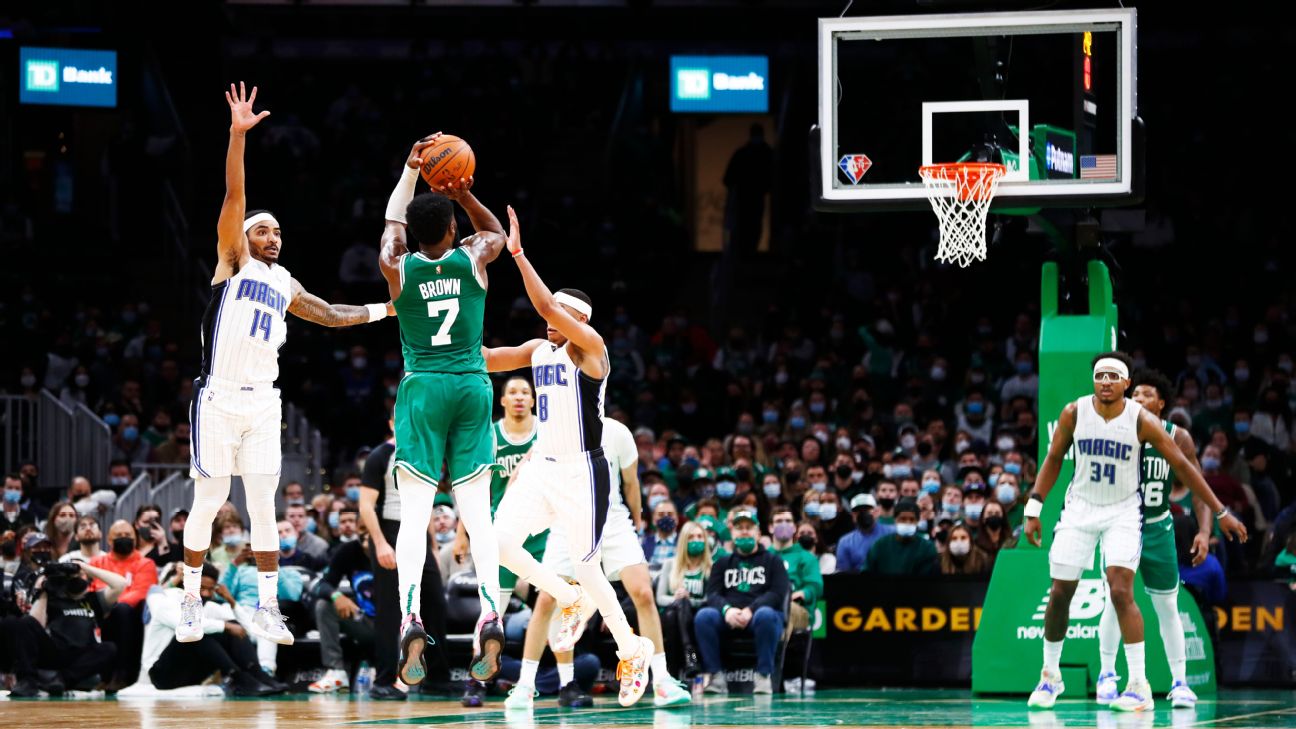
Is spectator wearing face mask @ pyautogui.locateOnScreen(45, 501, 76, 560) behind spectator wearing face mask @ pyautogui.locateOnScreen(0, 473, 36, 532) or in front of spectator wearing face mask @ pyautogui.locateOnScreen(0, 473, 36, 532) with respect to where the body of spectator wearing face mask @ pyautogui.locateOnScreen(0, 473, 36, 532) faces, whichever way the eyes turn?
in front

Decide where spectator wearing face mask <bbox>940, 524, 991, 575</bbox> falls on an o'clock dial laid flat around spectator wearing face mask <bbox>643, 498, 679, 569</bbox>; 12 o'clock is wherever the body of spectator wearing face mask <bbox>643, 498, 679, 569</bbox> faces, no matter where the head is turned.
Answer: spectator wearing face mask <bbox>940, 524, 991, 575</bbox> is roughly at 9 o'clock from spectator wearing face mask <bbox>643, 498, 679, 569</bbox>.

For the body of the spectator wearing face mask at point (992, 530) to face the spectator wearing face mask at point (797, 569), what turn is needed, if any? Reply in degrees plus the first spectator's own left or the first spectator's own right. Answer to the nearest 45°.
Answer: approximately 45° to the first spectator's own right

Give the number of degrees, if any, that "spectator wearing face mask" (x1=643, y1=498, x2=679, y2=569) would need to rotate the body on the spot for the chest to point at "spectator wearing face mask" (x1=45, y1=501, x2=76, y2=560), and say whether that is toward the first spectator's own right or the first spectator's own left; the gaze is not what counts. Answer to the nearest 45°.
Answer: approximately 90° to the first spectator's own right

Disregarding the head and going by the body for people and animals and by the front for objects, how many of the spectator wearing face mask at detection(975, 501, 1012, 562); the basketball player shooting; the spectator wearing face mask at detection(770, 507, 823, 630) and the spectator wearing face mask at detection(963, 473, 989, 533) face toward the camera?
3

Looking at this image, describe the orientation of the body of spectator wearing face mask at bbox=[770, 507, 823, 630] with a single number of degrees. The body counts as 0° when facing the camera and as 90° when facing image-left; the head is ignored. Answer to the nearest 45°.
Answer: approximately 0°

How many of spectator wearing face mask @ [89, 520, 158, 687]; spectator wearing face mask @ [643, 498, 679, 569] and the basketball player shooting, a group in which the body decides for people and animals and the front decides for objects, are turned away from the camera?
1

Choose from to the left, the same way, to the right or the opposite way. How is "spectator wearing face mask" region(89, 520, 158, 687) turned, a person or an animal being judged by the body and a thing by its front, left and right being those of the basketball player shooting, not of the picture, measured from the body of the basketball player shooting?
the opposite way

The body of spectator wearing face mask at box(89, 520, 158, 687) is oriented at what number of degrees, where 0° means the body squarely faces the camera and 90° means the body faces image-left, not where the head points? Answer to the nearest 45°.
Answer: approximately 0°

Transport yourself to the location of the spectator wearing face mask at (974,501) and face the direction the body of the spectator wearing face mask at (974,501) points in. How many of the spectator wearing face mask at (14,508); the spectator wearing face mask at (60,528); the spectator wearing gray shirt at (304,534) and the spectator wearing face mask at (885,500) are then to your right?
4

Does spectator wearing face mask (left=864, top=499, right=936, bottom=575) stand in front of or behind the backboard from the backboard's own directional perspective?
behind

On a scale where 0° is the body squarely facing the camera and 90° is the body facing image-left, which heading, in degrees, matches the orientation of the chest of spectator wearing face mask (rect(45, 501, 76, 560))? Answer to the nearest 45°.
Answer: approximately 315°

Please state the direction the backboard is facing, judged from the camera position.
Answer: facing the viewer

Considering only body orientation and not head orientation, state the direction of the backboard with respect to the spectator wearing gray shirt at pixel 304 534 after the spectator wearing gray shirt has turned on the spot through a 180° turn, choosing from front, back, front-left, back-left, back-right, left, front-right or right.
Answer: back-right
